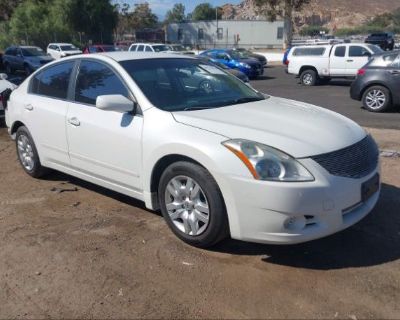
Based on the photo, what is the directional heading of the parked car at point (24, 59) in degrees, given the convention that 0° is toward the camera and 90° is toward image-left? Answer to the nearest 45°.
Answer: approximately 315°

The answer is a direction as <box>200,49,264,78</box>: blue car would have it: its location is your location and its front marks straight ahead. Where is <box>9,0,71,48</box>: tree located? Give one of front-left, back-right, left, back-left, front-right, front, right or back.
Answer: back

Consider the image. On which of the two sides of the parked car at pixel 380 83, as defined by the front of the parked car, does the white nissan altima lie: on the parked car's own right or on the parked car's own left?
on the parked car's own right

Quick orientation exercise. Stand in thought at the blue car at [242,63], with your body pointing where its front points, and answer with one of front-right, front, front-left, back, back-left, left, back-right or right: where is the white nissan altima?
front-right

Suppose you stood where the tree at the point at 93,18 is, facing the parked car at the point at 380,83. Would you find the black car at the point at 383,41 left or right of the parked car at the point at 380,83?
left

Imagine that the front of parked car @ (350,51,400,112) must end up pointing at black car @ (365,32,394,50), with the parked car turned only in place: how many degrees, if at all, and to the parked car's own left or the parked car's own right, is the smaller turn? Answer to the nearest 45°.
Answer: approximately 90° to the parked car's own left

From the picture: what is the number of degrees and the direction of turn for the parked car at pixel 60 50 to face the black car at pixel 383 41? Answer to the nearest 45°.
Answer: approximately 45° to its left

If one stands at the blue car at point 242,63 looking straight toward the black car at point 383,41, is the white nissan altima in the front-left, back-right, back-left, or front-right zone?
back-right

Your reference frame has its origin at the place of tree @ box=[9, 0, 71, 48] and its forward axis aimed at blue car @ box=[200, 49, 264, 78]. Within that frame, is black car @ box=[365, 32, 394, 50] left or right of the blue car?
left

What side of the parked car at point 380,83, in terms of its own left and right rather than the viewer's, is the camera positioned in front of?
right

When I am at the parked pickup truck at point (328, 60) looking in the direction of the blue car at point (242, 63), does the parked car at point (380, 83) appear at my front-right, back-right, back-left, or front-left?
back-left

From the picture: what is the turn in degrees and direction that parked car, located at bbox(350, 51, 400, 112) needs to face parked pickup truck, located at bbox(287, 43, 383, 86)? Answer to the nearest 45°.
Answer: approximately 90° to its left
